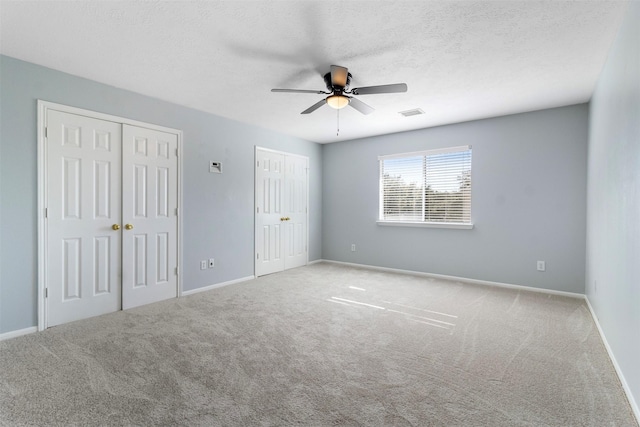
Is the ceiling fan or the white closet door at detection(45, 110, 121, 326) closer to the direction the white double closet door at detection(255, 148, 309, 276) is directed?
the ceiling fan

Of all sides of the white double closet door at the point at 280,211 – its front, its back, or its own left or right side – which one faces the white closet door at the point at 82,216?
right

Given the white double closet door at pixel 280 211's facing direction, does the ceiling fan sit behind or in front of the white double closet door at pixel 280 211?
in front

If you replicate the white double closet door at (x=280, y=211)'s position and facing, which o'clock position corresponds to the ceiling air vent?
The ceiling air vent is roughly at 12 o'clock from the white double closet door.

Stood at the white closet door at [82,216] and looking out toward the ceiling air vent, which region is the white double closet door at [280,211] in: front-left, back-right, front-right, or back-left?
front-left

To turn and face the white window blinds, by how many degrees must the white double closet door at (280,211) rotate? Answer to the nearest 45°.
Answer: approximately 45° to its left

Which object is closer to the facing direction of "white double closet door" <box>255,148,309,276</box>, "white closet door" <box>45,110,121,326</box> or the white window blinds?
the white window blinds

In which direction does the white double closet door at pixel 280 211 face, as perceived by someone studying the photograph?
facing the viewer and to the right of the viewer
